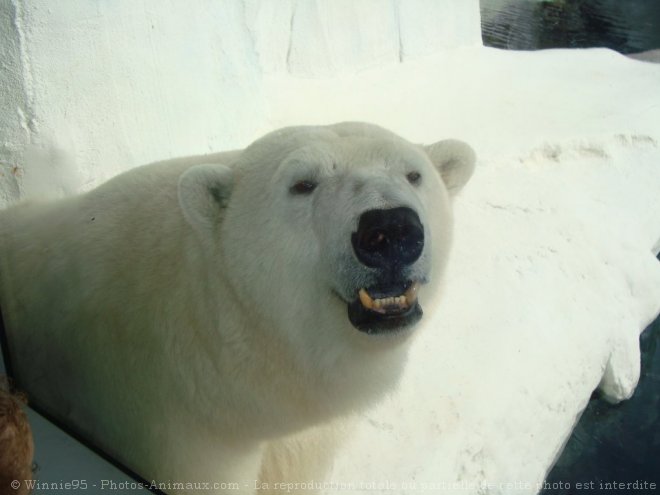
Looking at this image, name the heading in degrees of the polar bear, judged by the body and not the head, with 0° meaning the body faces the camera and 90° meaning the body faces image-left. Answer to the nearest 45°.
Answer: approximately 315°
